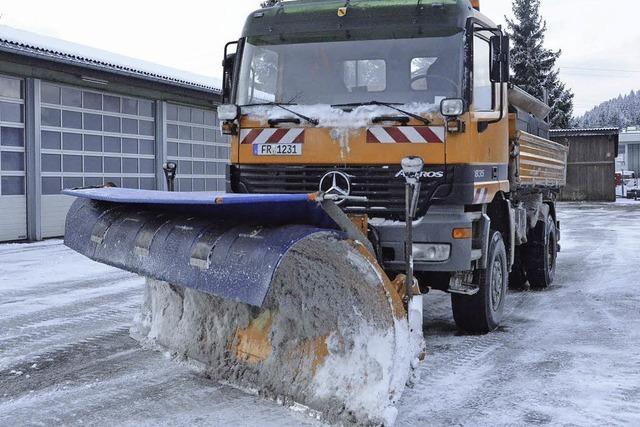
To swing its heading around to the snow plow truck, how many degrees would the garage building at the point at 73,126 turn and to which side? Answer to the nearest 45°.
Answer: approximately 45° to its right

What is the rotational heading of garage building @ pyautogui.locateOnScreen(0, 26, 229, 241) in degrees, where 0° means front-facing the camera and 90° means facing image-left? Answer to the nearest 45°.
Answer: approximately 315°

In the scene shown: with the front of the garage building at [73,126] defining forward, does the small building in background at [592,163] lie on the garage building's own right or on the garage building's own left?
on the garage building's own left

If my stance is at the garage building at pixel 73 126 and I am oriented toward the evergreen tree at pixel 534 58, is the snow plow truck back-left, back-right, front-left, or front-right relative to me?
back-right

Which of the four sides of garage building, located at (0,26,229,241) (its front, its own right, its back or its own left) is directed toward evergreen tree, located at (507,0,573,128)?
left

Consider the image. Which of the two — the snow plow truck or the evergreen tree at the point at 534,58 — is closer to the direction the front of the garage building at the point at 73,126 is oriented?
the snow plow truck

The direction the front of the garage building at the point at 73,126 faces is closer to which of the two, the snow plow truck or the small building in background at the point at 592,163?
the snow plow truck
